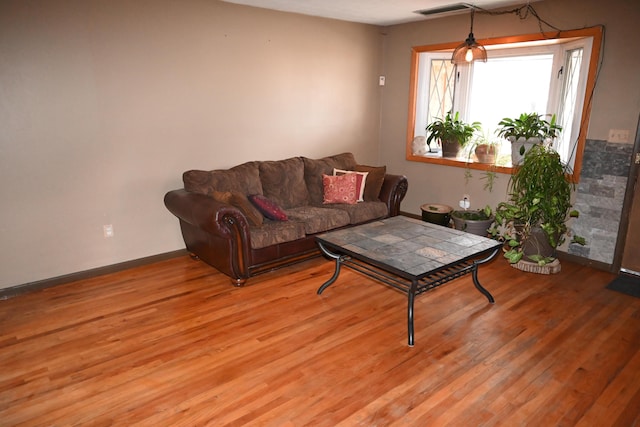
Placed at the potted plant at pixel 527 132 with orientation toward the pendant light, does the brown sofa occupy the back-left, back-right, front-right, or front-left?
front-right

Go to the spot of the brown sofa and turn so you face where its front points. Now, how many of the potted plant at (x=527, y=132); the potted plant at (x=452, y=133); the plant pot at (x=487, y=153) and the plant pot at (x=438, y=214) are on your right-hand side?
0

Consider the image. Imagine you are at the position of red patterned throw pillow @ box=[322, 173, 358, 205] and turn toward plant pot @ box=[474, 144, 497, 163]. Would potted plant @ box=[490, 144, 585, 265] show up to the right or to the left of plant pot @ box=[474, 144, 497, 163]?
right

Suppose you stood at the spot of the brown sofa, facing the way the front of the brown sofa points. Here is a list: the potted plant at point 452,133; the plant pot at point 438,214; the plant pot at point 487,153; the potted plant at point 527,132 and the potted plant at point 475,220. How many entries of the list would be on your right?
0

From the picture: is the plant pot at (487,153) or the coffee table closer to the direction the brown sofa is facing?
the coffee table

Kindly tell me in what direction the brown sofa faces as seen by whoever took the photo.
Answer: facing the viewer and to the right of the viewer

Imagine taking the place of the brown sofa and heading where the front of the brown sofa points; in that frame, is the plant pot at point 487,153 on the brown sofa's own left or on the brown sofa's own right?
on the brown sofa's own left

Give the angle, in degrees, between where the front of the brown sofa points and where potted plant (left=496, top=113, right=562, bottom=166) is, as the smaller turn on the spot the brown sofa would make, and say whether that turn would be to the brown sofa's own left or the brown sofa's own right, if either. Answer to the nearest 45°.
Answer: approximately 45° to the brown sofa's own left

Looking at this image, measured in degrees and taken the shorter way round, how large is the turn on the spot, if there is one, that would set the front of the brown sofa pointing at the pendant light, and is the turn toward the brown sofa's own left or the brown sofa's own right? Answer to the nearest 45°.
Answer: approximately 45° to the brown sofa's own left

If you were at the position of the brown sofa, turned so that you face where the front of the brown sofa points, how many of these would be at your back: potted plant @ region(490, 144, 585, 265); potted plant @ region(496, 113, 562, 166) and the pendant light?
0

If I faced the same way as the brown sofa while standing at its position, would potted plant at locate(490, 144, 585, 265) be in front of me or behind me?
in front

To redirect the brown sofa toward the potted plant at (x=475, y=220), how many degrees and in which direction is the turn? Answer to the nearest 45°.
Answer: approximately 45° to its left

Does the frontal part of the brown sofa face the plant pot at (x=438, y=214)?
no

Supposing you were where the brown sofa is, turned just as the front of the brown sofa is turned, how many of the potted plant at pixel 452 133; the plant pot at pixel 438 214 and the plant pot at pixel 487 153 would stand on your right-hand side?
0

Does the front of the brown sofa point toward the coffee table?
yes
